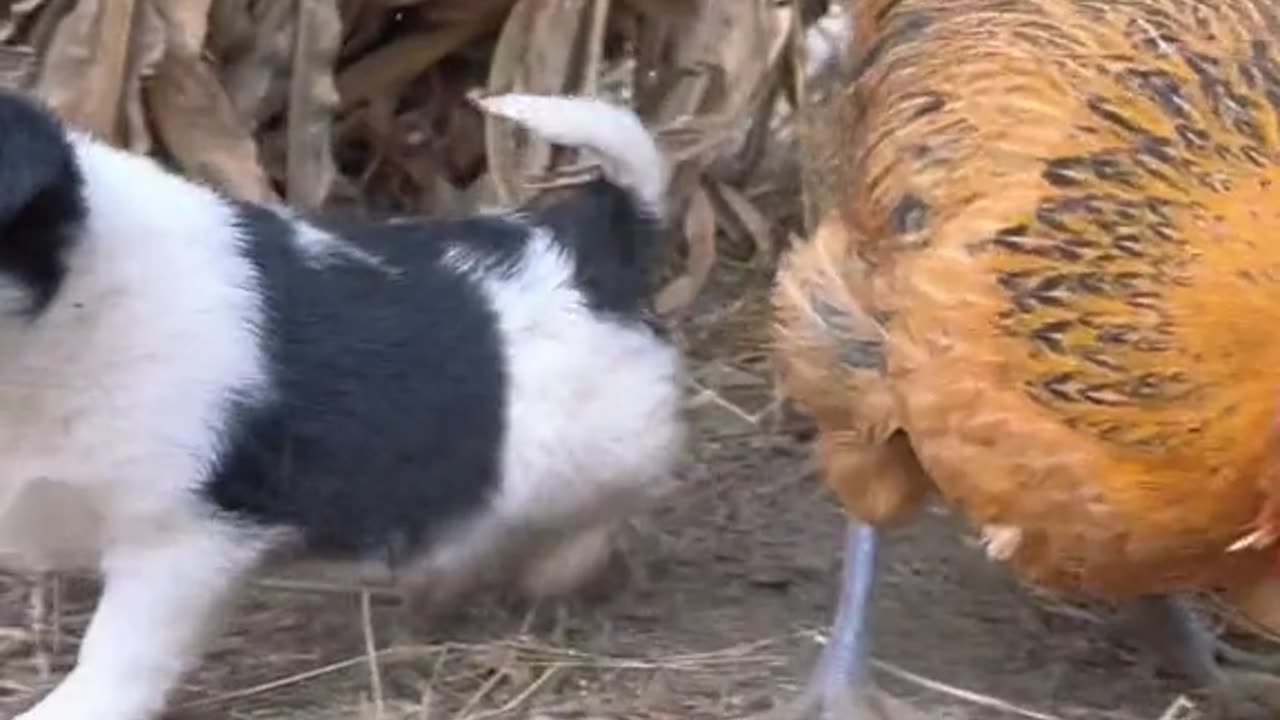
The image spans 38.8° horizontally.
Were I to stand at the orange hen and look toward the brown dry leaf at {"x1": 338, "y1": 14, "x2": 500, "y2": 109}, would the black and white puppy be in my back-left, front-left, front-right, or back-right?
front-left

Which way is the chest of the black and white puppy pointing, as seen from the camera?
to the viewer's left

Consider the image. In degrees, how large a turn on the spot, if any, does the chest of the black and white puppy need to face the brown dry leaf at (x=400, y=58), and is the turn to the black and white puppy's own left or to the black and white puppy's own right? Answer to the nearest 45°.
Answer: approximately 90° to the black and white puppy's own right

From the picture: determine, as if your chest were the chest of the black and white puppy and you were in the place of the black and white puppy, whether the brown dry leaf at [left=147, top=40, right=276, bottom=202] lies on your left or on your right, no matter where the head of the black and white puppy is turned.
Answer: on your right

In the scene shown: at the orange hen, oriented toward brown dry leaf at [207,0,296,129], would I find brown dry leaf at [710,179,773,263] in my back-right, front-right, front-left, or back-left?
front-right
